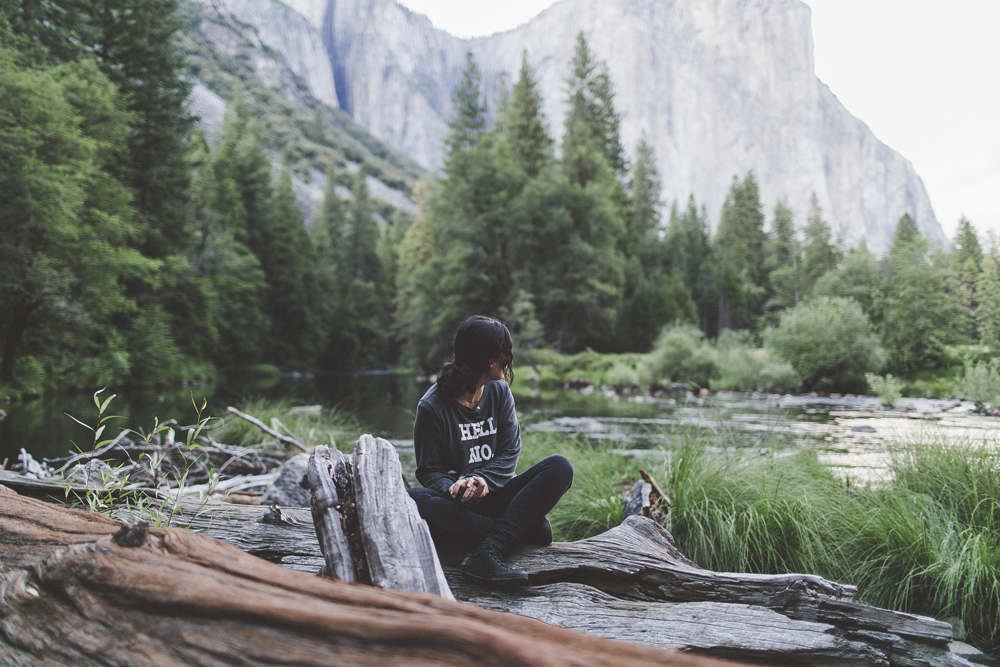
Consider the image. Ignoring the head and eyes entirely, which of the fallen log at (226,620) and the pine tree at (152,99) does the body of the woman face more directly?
the fallen log

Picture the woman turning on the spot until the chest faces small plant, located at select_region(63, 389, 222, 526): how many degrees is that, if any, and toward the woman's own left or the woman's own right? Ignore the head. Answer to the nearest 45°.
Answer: approximately 135° to the woman's own right

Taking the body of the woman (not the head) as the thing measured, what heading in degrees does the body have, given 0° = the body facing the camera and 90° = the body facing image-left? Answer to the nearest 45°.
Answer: approximately 315°

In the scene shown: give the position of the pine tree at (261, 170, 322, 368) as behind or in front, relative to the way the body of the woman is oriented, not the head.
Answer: behind

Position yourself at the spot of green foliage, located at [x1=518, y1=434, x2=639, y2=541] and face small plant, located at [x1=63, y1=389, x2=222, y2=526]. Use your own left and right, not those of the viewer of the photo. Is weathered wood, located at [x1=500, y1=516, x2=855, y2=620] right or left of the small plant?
left

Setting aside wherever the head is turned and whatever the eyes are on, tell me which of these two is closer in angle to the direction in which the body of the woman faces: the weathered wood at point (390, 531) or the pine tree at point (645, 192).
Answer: the weathered wood

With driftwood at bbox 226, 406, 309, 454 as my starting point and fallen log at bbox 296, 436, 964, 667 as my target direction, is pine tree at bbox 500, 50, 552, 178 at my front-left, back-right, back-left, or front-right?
back-left

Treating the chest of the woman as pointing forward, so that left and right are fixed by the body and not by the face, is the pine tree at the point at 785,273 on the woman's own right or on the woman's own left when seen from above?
on the woman's own left

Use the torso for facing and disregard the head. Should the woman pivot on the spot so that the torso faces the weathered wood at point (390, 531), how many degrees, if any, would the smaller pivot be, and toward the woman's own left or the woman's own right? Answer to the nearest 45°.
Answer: approximately 45° to the woman's own right

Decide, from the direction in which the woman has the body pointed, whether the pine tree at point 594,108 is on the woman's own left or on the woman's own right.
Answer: on the woman's own left
